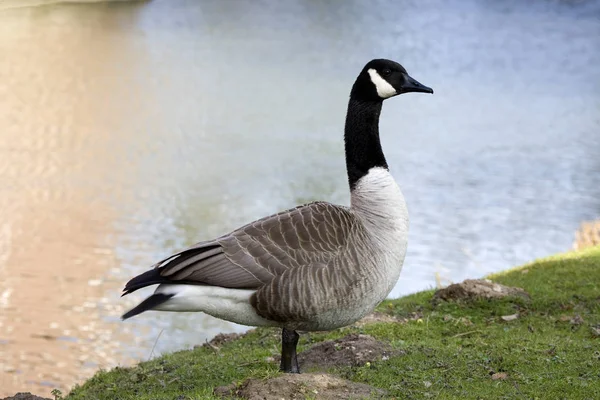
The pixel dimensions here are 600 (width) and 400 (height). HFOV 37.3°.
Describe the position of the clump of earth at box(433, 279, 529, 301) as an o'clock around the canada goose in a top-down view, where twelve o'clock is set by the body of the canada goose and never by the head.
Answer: The clump of earth is roughly at 10 o'clock from the canada goose.

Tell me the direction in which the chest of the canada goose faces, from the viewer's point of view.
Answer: to the viewer's right
